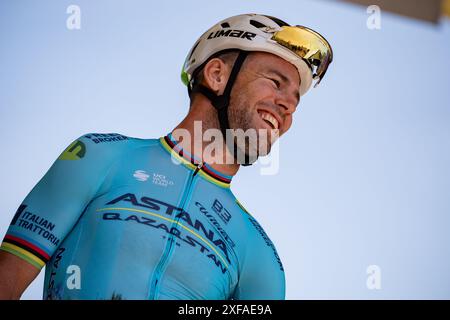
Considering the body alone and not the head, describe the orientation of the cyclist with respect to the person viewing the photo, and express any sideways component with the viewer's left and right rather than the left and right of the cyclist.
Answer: facing the viewer and to the right of the viewer
